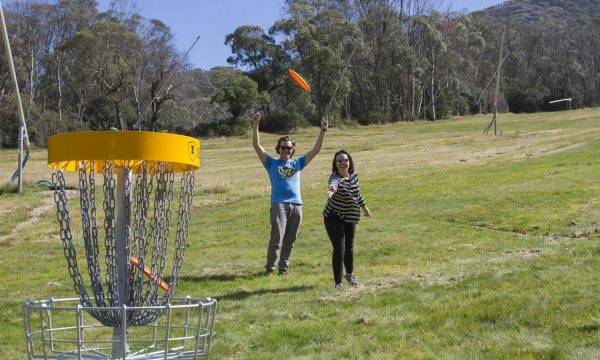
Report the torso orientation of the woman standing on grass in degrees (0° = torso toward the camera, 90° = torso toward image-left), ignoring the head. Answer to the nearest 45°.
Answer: approximately 0°

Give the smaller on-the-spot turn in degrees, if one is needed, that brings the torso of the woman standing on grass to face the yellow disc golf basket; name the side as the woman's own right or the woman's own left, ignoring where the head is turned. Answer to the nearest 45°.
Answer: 0° — they already face it
